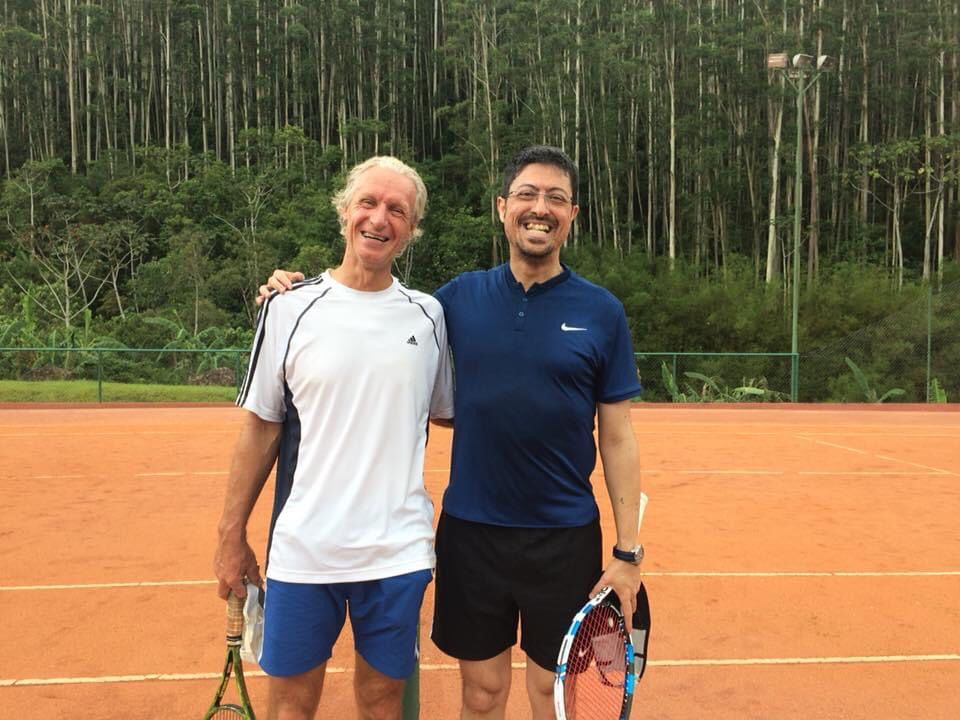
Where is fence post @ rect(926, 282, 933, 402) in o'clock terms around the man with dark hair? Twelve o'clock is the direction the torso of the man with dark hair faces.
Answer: The fence post is roughly at 7 o'clock from the man with dark hair.

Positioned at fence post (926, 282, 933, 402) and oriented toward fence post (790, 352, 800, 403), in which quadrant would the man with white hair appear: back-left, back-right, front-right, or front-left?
front-left

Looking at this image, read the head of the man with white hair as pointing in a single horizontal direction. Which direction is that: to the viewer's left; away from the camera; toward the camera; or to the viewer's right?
toward the camera

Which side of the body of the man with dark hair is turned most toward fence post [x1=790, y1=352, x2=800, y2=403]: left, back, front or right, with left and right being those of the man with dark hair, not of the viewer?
back

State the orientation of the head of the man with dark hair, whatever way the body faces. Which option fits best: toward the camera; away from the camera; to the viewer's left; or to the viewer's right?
toward the camera

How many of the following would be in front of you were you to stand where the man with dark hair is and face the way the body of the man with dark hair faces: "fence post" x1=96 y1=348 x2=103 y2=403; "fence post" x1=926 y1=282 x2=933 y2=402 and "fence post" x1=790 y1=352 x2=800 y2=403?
0

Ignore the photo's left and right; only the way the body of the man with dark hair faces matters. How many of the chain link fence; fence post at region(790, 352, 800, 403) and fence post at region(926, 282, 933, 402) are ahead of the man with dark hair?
0

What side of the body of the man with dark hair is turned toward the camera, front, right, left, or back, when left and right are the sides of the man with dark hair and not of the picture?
front

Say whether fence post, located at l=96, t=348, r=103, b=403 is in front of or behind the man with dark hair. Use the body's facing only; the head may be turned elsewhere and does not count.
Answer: behind
